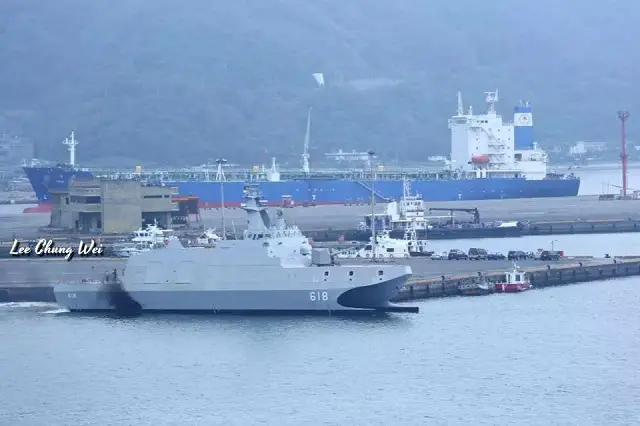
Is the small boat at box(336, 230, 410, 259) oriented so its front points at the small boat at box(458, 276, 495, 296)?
no

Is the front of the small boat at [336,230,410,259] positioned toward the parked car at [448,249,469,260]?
no

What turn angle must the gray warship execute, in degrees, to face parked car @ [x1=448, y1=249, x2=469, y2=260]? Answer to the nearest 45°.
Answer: approximately 45° to its left

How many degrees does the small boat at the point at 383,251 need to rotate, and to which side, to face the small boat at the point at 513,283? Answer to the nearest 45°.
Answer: approximately 135° to its left

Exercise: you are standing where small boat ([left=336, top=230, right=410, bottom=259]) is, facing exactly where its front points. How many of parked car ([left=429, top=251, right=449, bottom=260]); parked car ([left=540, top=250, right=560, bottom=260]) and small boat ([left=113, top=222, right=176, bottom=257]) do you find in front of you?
1

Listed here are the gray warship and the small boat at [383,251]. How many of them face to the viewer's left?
1

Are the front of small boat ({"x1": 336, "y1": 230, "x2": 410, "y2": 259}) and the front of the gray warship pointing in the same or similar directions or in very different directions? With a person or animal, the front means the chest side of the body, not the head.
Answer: very different directions

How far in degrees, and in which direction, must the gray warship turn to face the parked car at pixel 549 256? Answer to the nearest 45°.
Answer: approximately 45° to its left

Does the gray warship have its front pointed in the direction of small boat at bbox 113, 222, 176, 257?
no

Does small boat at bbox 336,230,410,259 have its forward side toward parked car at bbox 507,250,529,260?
no

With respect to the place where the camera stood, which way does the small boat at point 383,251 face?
facing to the left of the viewer

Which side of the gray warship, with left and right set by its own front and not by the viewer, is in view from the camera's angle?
right

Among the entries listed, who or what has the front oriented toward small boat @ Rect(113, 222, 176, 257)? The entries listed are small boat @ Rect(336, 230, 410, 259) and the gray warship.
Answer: small boat @ Rect(336, 230, 410, 259)

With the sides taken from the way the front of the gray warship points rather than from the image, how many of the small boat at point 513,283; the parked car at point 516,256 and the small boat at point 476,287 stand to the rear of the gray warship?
0

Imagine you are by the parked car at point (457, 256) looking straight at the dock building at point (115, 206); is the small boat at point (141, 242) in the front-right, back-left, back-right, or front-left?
front-left
